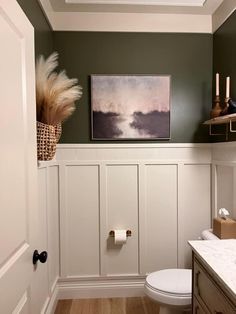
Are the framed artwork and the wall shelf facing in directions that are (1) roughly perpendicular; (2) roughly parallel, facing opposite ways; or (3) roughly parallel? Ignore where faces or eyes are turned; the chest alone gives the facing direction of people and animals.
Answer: roughly perpendicular

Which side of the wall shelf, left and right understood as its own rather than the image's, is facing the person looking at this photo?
left

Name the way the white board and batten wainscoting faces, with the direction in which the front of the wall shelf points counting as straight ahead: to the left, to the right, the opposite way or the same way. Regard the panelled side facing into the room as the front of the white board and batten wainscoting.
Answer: to the left

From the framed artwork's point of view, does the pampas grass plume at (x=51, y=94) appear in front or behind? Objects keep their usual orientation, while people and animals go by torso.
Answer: in front

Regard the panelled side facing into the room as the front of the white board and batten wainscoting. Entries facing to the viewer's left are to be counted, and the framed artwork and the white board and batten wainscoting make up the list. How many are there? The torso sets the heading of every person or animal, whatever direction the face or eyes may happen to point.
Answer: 0
